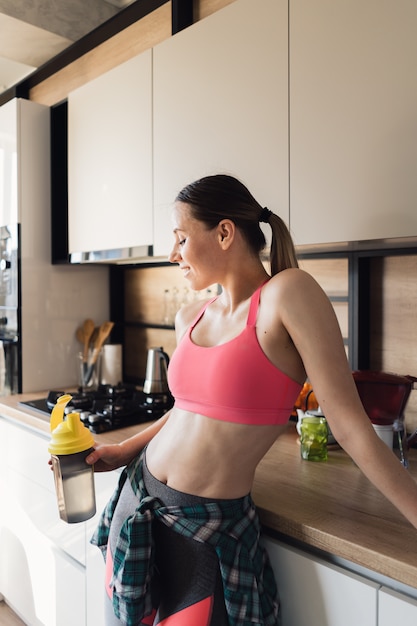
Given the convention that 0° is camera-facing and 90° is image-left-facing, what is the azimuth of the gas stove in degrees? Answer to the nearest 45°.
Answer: approximately 45°

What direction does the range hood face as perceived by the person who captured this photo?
facing the viewer and to the left of the viewer

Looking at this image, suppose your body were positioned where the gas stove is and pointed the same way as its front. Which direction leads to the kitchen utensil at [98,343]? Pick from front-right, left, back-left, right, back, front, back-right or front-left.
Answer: back-right

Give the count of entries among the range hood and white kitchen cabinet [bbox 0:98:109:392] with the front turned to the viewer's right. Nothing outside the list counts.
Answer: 0

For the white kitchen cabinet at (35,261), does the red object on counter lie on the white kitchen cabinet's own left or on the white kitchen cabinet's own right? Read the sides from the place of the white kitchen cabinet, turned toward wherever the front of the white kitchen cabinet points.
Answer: on the white kitchen cabinet's own left

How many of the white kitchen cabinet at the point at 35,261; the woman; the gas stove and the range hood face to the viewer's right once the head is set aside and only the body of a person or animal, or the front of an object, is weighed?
0

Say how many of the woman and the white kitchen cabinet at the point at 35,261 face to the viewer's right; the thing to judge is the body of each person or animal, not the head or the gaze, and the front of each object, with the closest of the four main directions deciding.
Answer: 0

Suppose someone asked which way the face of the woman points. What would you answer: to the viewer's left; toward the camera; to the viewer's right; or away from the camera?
to the viewer's left

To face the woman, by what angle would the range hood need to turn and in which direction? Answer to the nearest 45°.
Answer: approximately 45° to its left

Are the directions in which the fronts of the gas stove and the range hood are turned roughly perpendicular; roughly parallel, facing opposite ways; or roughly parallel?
roughly parallel
